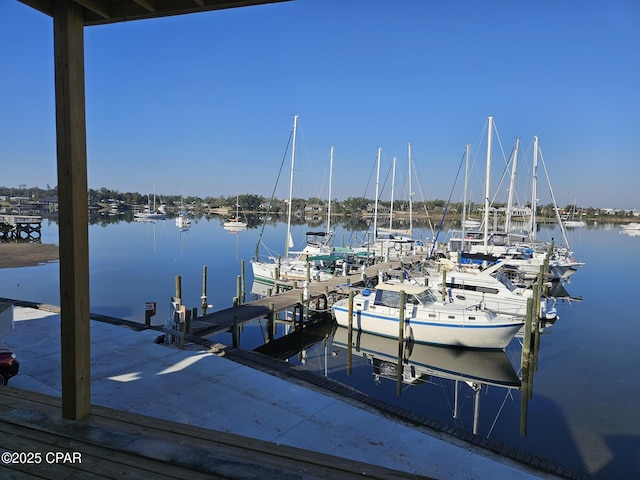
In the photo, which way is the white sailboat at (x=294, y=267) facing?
to the viewer's left

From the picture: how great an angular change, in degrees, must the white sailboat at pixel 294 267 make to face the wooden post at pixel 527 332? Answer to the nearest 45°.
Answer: approximately 135° to its left

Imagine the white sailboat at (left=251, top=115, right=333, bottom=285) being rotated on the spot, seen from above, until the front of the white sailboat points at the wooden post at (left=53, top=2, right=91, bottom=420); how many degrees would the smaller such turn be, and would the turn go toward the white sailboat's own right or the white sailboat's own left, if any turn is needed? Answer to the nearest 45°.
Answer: approximately 90° to the white sailboat's own left

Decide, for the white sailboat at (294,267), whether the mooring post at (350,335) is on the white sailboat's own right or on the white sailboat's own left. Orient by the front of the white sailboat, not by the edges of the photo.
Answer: on the white sailboat's own left

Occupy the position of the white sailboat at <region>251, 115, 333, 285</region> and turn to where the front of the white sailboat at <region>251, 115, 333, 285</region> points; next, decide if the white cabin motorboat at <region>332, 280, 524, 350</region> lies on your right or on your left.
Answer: on your left

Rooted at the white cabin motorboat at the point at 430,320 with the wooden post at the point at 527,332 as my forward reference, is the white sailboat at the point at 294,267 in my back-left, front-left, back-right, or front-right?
back-left
